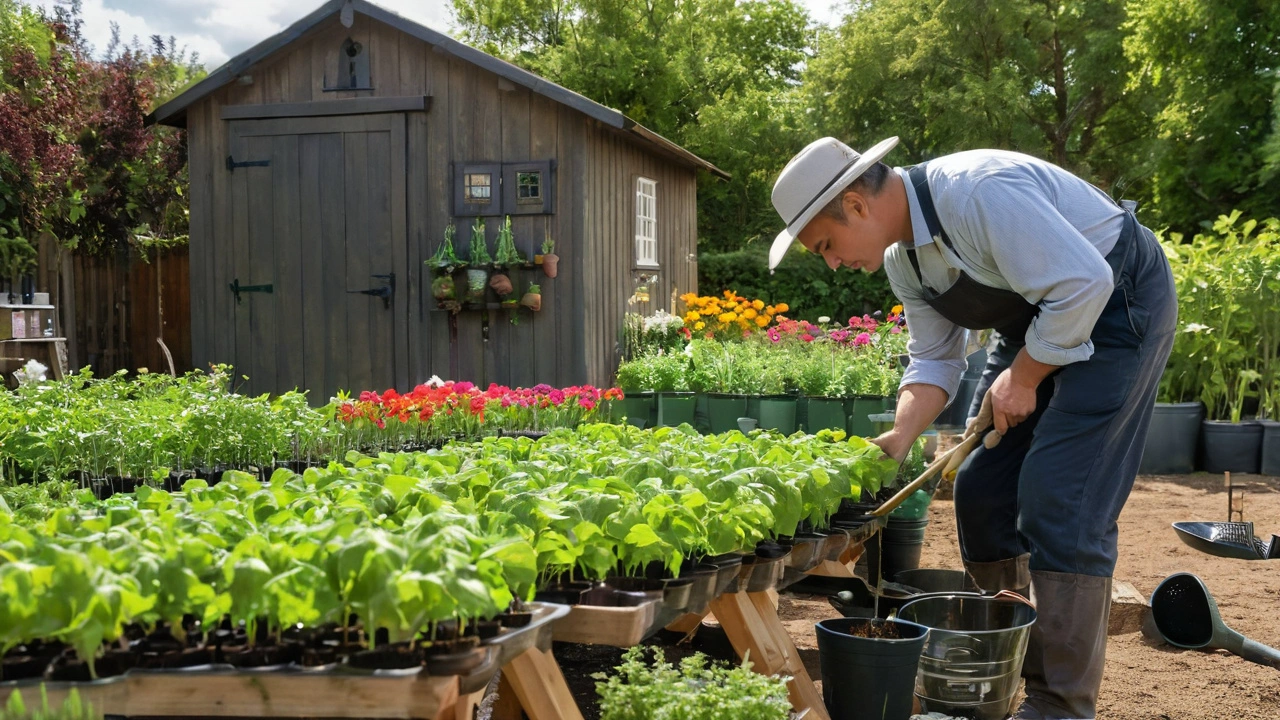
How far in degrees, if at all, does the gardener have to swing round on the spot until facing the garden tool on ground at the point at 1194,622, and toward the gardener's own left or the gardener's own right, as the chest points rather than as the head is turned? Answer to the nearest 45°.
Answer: approximately 135° to the gardener's own right

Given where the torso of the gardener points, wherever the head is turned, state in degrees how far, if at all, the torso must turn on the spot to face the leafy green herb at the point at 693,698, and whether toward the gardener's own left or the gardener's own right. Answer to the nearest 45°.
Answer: approximately 45° to the gardener's own left

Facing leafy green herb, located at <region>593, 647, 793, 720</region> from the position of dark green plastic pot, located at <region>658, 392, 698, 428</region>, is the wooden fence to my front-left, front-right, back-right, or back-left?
back-right

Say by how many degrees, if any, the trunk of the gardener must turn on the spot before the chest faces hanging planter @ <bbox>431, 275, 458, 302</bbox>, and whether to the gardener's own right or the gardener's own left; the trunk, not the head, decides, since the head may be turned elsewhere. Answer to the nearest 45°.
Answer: approximately 45° to the gardener's own right

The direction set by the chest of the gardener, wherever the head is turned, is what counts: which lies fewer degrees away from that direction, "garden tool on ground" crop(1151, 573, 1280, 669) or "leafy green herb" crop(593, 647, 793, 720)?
the leafy green herb

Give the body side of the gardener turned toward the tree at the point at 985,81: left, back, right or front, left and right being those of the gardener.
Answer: right

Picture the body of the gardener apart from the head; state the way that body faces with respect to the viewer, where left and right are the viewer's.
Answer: facing to the left of the viewer

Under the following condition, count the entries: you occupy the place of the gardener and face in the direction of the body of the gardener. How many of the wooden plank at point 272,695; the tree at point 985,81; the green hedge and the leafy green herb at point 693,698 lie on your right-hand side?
2

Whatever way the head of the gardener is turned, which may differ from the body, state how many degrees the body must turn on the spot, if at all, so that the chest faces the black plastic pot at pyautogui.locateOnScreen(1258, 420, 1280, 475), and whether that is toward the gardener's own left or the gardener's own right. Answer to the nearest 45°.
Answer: approximately 90° to the gardener's own right

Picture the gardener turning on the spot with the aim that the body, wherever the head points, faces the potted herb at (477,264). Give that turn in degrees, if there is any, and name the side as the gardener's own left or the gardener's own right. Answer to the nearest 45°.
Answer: approximately 45° to the gardener's own right

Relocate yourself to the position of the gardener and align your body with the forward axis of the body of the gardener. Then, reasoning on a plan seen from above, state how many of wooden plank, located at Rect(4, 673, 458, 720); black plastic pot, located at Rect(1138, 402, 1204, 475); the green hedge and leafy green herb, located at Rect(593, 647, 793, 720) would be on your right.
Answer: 2

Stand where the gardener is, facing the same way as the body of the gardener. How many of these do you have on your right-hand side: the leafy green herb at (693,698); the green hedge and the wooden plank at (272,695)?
1

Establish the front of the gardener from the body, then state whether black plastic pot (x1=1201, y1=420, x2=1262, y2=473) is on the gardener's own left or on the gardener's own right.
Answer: on the gardener's own right

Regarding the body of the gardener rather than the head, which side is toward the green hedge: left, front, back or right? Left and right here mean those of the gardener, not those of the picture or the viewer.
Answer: right

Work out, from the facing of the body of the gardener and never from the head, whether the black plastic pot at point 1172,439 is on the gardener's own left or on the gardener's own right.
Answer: on the gardener's own right

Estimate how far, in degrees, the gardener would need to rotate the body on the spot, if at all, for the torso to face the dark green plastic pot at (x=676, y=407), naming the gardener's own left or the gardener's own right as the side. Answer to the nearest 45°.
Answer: approximately 45° to the gardener's own right

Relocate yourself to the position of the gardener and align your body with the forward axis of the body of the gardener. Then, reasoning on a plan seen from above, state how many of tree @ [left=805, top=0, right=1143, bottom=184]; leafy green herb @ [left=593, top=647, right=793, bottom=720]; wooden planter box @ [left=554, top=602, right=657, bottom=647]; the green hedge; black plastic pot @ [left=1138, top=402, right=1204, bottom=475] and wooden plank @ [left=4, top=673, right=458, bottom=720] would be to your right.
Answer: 3
